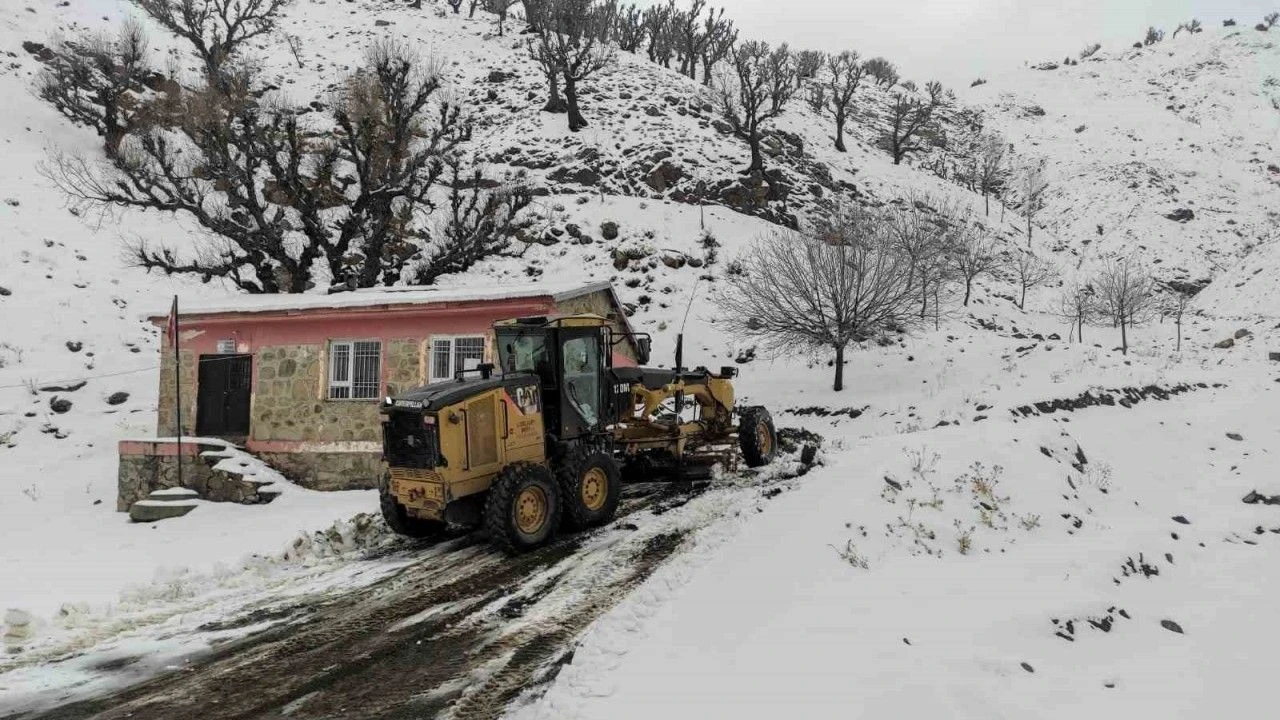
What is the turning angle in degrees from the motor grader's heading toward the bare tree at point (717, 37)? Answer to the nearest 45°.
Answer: approximately 45° to its left

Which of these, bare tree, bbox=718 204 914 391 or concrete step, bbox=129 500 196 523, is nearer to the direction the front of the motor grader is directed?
the bare tree

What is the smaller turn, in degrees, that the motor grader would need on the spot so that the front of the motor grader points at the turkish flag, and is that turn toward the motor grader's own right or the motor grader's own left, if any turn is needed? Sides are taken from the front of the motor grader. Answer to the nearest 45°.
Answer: approximately 90° to the motor grader's own left

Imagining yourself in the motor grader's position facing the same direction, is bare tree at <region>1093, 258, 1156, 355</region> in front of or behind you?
in front

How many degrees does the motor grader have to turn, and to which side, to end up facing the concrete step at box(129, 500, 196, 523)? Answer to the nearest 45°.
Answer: approximately 90° to its left

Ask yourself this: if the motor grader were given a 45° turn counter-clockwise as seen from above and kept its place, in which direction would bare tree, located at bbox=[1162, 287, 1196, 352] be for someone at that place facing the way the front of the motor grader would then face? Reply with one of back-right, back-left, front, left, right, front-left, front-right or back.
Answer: front-right

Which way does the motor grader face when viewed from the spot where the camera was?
facing away from the viewer and to the right of the viewer

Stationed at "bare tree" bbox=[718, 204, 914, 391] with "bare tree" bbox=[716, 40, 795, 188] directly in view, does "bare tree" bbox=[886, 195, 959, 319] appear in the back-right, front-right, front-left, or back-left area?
front-right

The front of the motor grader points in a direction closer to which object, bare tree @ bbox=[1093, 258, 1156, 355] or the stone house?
the bare tree

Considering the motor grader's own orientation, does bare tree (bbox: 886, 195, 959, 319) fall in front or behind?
in front

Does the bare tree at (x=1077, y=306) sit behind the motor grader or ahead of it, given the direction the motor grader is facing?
ahead

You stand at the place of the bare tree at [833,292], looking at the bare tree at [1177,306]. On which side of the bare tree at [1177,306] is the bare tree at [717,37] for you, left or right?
left

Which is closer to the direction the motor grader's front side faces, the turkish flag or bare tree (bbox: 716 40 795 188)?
the bare tree

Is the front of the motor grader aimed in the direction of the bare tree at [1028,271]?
yes

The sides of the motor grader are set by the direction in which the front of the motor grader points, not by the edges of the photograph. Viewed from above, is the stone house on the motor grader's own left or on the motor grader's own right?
on the motor grader's own left
